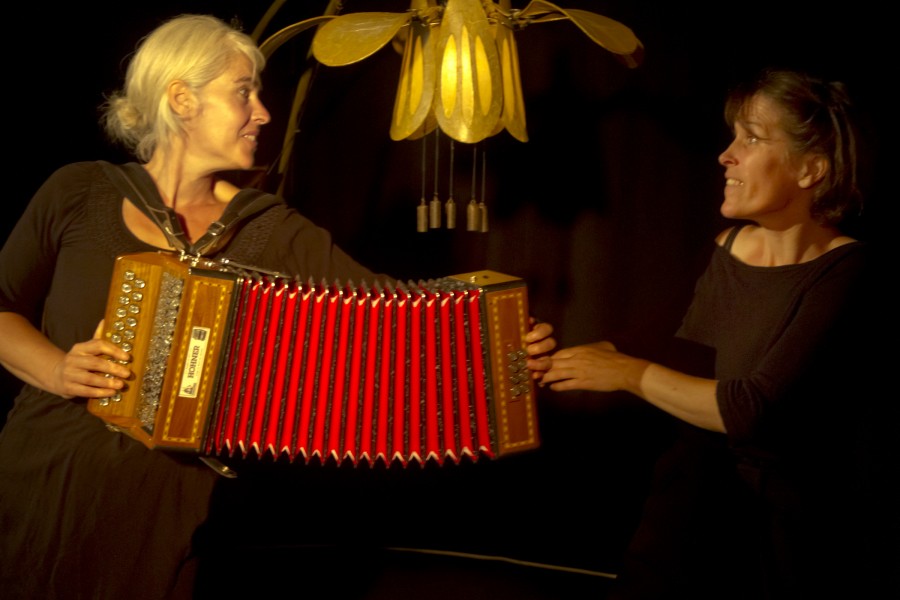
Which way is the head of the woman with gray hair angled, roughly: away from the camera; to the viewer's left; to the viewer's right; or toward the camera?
to the viewer's right

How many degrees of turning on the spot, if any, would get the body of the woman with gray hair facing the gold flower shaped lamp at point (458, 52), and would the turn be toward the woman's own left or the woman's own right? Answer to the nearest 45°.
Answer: approximately 45° to the woman's own left

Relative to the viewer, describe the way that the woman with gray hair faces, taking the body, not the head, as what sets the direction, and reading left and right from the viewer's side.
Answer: facing the viewer and to the right of the viewer
